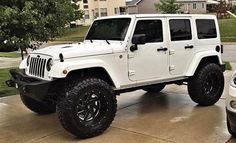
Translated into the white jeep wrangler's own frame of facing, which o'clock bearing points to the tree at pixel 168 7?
The tree is roughly at 5 o'clock from the white jeep wrangler.

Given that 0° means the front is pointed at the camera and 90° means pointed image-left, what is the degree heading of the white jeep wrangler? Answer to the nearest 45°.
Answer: approximately 45°

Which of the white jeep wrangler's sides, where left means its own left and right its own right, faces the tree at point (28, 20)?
right
